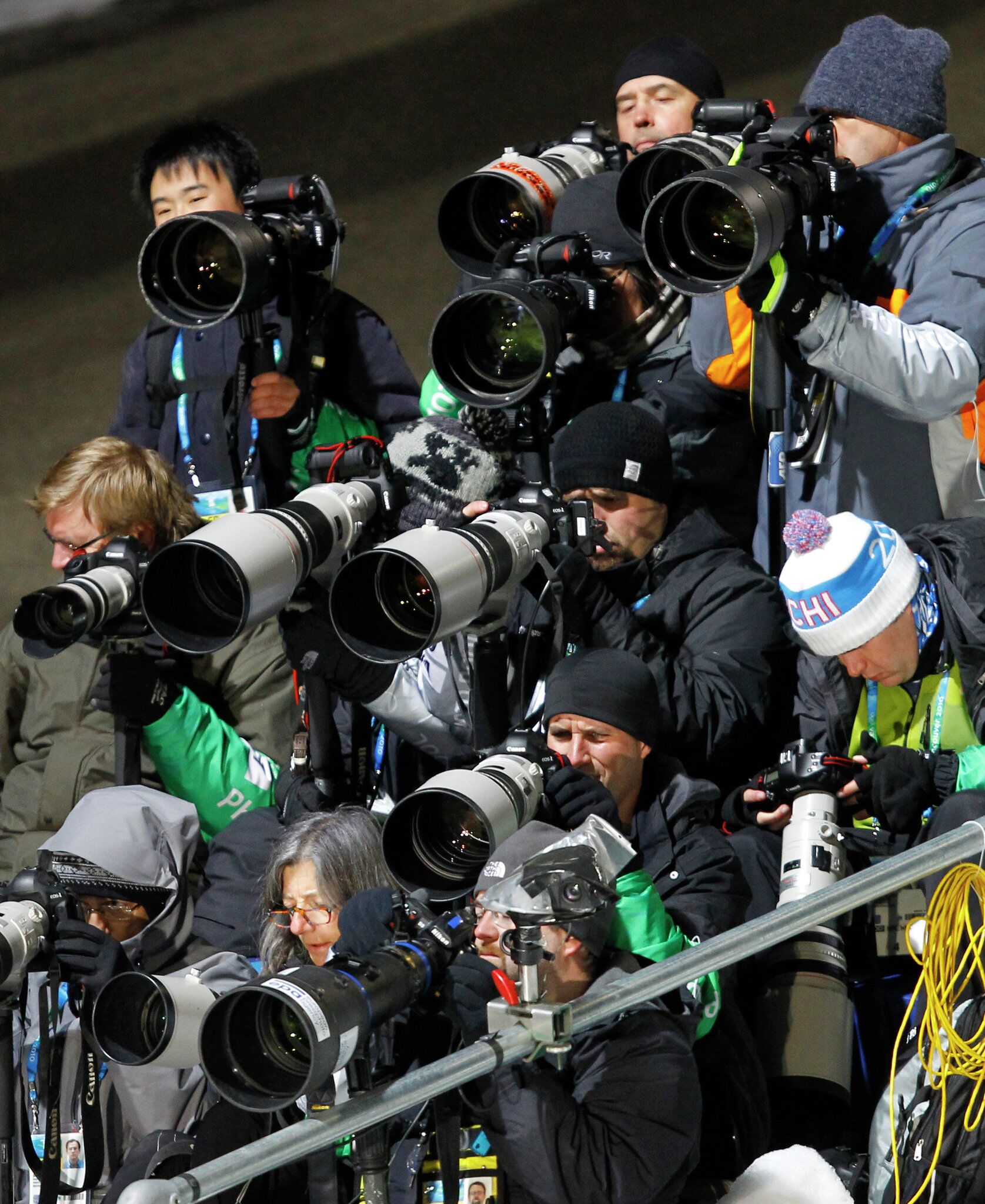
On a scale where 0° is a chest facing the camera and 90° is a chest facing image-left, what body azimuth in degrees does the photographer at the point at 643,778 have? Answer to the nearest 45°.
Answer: approximately 45°

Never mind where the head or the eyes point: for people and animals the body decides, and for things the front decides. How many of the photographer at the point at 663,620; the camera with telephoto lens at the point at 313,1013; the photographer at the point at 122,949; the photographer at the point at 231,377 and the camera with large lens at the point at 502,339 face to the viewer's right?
0

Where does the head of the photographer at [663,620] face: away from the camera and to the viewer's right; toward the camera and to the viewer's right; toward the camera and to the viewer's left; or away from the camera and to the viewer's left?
toward the camera and to the viewer's left

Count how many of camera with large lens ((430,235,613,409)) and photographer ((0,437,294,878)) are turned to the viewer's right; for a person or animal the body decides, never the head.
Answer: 0

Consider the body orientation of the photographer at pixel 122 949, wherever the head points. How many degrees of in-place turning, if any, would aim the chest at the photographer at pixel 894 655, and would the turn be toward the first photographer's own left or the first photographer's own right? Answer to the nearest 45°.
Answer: approximately 90° to the first photographer's own left

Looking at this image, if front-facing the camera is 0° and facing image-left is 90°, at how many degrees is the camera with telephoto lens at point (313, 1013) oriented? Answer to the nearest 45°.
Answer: approximately 45°

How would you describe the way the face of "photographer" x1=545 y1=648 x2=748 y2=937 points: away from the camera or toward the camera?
toward the camera

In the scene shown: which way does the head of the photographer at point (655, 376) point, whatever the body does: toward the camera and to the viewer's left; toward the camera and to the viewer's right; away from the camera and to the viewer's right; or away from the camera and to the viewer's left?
toward the camera and to the viewer's left

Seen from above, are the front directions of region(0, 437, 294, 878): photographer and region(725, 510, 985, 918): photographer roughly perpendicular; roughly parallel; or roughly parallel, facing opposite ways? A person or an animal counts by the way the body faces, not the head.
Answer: roughly parallel

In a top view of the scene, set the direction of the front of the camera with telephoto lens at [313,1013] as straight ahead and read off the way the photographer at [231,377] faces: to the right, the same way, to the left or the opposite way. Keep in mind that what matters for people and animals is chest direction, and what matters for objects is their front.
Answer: the same way

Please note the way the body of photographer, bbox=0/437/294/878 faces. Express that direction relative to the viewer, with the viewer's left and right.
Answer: facing the viewer and to the left of the viewer

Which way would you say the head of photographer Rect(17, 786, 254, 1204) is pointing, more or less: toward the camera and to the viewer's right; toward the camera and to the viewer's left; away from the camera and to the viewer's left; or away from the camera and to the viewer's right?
toward the camera and to the viewer's left
